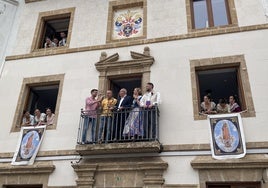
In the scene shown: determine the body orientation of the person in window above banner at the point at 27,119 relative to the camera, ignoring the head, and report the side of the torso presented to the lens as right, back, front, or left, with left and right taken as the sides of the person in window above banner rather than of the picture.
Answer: front

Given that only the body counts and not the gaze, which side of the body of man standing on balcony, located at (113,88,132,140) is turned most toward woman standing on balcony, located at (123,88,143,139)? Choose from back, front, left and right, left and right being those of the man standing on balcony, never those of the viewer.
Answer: left

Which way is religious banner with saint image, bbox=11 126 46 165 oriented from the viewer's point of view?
toward the camera

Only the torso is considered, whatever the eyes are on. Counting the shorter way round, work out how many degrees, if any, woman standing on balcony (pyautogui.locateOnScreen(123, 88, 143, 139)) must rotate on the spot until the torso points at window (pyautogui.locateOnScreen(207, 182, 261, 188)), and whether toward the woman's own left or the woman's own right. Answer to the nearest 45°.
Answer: approximately 135° to the woman's own left

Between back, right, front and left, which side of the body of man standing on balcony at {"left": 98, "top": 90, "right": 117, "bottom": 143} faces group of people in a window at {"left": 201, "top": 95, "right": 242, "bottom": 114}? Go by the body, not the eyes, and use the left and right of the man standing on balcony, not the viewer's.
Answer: left

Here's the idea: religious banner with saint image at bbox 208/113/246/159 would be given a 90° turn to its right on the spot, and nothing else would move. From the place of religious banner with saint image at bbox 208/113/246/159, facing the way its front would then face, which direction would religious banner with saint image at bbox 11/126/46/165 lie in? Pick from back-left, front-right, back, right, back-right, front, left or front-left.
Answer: front

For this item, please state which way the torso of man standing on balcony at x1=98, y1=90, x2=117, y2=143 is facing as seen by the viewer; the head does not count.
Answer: toward the camera

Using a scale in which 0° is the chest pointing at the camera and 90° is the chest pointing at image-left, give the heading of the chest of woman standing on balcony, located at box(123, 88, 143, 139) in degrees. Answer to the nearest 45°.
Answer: approximately 45°
